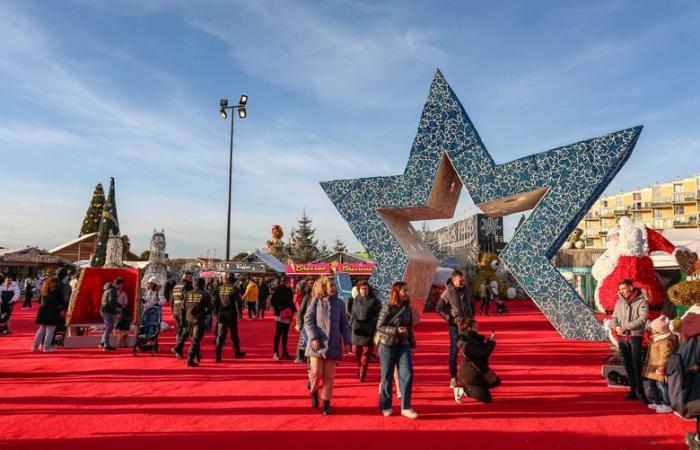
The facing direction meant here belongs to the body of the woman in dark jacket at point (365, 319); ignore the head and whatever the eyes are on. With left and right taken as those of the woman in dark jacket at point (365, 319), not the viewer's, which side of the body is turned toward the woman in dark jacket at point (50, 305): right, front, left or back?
right

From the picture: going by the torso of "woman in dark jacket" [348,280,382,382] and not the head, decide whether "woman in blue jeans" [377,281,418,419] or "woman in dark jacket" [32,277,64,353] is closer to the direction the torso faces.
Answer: the woman in blue jeans

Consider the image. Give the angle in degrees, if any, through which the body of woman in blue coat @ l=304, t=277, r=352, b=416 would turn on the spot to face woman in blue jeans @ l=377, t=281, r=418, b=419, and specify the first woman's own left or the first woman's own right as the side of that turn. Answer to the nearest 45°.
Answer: approximately 90° to the first woman's own left

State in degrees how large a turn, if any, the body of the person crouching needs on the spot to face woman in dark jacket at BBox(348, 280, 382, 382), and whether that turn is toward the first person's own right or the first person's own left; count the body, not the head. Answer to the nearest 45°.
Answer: approximately 135° to the first person's own left

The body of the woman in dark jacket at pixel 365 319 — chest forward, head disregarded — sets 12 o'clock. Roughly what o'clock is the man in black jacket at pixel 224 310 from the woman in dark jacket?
The man in black jacket is roughly at 4 o'clock from the woman in dark jacket.

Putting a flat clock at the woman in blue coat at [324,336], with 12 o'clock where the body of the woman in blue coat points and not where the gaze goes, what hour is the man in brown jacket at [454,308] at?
The man in brown jacket is roughly at 8 o'clock from the woman in blue coat.
